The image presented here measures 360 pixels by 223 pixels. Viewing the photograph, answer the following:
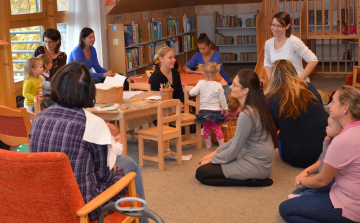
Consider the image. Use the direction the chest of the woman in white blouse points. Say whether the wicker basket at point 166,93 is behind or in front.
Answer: in front

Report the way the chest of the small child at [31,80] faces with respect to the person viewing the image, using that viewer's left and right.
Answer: facing to the right of the viewer

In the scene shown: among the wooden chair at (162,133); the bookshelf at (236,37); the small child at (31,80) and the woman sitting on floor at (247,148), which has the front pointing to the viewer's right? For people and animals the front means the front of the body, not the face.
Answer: the small child

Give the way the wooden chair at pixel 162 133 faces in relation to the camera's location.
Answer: facing away from the viewer and to the left of the viewer

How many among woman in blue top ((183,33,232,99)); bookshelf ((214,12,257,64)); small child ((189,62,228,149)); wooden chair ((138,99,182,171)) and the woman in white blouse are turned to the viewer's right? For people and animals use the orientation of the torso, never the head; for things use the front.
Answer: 0

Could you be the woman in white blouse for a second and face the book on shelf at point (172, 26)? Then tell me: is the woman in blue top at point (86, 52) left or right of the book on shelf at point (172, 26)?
left

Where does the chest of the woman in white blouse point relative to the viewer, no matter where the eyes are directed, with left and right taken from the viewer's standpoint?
facing the viewer and to the left of the viewer

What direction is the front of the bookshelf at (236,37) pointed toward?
toward the camera

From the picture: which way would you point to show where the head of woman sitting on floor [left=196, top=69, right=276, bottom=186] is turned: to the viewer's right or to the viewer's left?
to the viewer's left

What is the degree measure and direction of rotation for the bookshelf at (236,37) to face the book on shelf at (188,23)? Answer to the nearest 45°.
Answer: approximately 45° to its right

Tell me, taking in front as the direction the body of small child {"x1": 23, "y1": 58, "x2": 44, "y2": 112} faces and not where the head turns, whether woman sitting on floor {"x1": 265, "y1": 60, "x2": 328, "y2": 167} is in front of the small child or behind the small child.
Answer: in front

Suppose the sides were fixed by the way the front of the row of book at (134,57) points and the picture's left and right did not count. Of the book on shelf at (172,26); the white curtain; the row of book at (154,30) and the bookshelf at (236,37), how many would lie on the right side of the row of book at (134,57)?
1

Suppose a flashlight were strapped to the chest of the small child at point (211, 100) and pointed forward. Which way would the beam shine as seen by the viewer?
away from the camera

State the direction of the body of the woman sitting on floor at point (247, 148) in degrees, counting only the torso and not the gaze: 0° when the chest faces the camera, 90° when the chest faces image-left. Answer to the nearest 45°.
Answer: approximately 90°

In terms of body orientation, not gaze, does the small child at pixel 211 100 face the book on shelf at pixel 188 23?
yes

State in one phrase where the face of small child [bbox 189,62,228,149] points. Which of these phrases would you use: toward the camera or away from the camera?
away from the camera

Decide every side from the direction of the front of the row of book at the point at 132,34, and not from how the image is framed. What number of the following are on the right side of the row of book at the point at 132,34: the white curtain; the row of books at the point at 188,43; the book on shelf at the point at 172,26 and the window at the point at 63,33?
2
